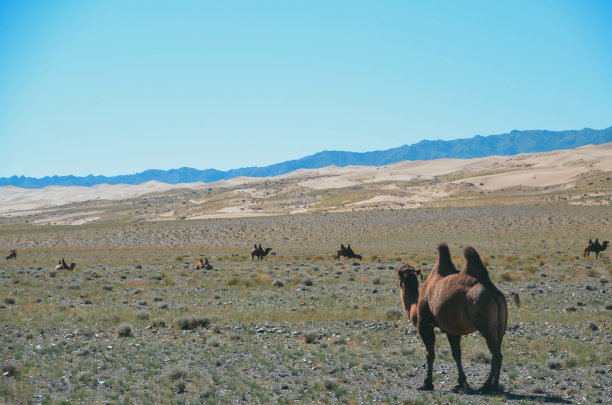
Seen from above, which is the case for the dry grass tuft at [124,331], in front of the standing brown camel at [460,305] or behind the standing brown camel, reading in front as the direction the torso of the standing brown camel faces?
in front

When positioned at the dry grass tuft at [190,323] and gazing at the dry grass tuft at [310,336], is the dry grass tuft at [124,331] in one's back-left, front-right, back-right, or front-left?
back-right

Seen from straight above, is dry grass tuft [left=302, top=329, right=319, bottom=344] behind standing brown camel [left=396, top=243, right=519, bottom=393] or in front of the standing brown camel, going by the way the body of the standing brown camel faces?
in front

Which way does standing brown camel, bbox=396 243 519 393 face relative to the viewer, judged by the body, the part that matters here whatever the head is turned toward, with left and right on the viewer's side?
facing away from the viewer and to the left of the viewer
